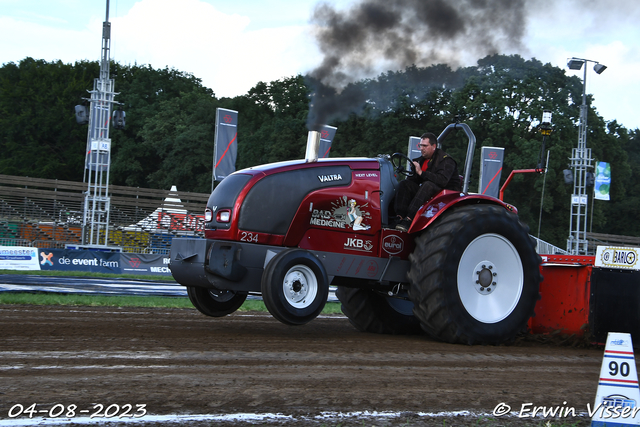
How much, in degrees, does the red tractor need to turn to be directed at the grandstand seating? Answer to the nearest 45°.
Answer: approximately 90° to its right

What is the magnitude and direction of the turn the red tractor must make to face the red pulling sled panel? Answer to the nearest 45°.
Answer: approximately 135° to its left

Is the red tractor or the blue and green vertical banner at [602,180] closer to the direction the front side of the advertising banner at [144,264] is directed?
the red tractor

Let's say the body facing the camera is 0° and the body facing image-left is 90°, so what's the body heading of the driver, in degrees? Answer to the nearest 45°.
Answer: approximately 45°

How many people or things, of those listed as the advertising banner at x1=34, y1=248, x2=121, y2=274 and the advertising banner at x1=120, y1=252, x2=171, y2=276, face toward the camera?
2

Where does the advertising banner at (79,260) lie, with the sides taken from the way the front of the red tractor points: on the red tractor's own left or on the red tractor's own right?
on the red tractor's own right

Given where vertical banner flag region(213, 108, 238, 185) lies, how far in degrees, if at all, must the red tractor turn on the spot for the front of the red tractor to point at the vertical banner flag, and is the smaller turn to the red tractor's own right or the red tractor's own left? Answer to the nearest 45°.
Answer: approximately 135° to the red tractor's own right

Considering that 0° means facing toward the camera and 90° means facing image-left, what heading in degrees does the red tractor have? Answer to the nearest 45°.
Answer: approximately 45°

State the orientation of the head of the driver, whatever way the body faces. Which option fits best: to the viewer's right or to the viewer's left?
to the viewer's left

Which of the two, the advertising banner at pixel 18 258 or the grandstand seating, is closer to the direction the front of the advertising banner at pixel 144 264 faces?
the advertising banner

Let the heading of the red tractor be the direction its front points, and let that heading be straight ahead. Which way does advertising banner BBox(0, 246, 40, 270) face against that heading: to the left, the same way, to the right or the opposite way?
to the left

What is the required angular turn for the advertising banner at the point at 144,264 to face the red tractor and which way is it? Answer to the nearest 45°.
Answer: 0° — it already faces it
